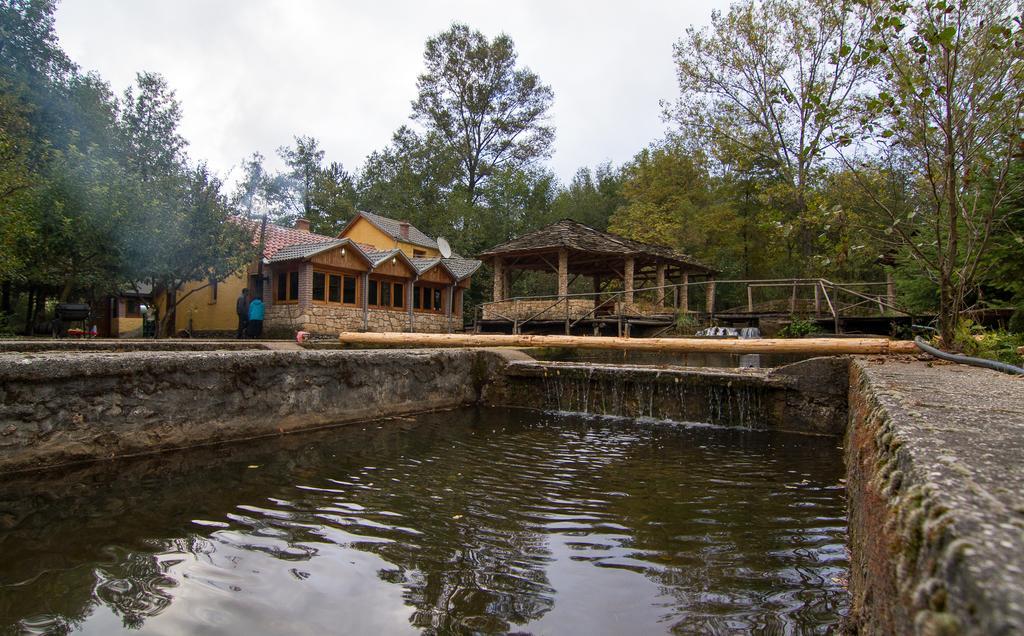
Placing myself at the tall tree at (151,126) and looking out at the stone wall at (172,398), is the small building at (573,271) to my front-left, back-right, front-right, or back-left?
front-left

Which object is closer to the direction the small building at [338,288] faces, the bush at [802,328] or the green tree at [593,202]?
the bush

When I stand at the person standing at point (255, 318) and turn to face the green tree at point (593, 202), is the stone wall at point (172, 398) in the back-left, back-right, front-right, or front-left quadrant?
back-right

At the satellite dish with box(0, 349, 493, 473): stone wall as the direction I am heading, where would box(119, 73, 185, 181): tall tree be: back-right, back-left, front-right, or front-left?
front-right

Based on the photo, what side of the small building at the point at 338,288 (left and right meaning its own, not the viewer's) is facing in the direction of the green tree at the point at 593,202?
left

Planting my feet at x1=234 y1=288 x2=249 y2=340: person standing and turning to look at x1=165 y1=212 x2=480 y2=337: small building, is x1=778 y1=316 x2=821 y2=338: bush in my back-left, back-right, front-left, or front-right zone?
front-right

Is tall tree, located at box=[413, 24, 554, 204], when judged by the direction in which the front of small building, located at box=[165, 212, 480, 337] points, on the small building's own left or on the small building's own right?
on the small building's own left

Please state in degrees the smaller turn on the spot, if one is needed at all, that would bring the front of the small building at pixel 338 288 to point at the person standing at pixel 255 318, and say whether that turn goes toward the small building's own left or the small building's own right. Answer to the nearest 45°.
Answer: approximately 90° to the small building's own right

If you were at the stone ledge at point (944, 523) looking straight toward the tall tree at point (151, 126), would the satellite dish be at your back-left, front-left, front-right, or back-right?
front-right

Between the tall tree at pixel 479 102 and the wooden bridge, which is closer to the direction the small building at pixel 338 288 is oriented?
the wooden bridge

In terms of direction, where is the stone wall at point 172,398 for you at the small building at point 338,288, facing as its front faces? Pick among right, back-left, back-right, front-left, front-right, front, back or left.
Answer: front-right
